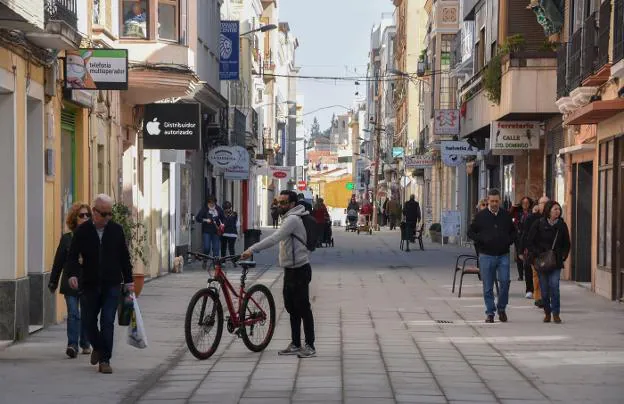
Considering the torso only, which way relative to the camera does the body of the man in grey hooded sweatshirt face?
to the viewer's left

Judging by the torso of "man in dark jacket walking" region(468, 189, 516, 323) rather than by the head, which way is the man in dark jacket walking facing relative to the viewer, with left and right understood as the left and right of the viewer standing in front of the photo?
facing the viewer

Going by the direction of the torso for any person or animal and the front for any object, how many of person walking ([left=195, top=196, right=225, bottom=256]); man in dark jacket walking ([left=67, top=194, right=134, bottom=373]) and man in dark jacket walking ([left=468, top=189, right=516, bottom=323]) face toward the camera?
3

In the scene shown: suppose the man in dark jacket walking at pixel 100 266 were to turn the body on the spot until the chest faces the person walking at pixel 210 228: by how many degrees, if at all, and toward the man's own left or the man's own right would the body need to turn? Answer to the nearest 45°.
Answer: approximately 180°

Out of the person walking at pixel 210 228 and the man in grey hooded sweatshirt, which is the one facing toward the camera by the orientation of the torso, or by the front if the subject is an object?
the person walking

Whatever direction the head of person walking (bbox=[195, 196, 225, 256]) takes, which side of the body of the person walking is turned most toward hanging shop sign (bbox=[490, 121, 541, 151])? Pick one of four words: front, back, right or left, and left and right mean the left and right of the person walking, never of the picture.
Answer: left

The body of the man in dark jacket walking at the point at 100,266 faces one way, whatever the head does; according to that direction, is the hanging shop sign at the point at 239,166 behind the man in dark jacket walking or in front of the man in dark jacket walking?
behind

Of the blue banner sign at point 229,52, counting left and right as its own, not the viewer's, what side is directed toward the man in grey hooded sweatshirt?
front

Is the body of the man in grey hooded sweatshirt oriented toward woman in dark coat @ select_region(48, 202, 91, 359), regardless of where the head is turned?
yes

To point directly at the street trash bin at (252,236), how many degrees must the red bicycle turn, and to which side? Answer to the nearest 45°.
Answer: approximately 135° to its right

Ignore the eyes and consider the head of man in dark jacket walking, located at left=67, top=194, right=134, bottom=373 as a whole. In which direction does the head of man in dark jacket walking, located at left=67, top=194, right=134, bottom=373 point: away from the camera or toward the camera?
toward the camera

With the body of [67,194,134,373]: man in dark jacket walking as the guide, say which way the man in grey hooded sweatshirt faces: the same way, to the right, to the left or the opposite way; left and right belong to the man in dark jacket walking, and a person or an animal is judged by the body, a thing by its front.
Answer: to the right

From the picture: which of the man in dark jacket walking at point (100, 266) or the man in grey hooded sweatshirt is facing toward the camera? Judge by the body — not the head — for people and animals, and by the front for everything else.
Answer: the man in dark jacket walking

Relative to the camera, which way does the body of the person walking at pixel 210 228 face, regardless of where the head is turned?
toward the camera

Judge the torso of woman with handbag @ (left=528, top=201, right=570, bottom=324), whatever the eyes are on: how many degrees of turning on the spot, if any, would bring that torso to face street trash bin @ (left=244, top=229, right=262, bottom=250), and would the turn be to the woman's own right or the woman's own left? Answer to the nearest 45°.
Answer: approximately 135° to the woman's own right

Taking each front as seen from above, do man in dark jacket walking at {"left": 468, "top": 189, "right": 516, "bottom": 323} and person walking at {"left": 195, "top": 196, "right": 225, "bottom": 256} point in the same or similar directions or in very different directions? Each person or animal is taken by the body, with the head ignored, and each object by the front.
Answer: same or similar directions
